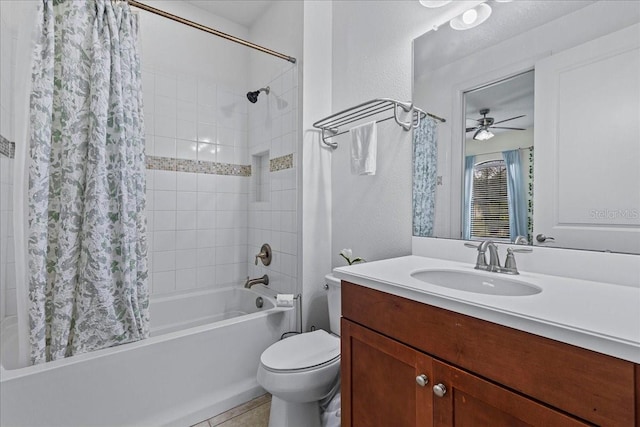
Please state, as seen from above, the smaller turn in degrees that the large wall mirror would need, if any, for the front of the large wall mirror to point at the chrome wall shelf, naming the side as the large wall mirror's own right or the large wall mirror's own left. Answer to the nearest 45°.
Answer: approximately 45° to the large wall mirror's own right

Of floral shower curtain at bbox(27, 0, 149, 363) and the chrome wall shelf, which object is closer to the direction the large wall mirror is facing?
the floral shower curtain

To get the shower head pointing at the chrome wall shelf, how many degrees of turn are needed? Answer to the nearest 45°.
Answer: approximately 90° to its left

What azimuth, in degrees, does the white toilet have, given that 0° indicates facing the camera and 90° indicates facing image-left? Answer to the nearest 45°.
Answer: approximately 45°

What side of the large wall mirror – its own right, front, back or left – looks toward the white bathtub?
front
